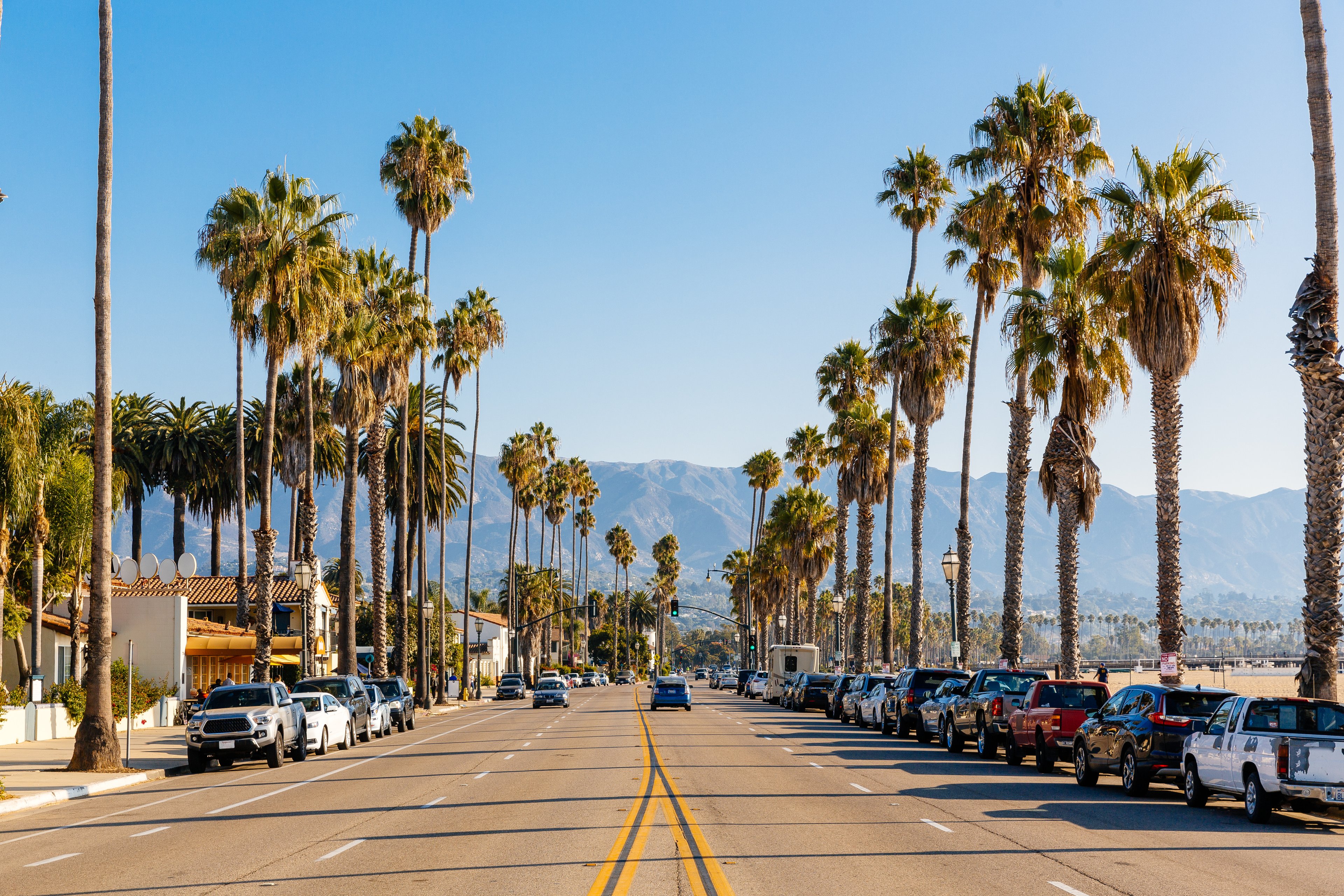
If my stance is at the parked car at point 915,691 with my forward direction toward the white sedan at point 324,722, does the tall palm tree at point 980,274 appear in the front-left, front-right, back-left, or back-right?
back-right

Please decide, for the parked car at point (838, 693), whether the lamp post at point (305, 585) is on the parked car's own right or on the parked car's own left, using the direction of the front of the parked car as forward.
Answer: on the parked car's own left

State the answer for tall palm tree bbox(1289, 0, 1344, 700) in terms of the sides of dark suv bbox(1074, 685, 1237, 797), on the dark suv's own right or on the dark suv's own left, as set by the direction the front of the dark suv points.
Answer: on the dark suv's own right

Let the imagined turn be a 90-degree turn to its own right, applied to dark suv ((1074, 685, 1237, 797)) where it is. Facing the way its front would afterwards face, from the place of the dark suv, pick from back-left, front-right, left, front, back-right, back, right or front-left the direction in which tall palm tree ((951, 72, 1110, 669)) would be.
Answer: front-left

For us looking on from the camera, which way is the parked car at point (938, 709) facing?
facing away from the viewer and to the left of the viewer

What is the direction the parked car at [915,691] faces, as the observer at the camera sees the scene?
facing away from the viewer and to the left of the viewer

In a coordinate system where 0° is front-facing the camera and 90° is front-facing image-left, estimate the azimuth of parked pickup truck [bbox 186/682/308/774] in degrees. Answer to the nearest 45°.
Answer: approximately 45°

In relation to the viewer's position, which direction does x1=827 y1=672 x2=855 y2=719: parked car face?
facing away from the viewer and to the left of the viewer

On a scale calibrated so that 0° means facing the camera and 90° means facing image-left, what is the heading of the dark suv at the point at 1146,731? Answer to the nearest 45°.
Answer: approximately 135°

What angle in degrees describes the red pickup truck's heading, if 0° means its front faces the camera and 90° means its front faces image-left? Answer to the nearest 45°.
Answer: approximately 135°

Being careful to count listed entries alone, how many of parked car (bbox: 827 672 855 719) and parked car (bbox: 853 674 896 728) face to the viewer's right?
0
